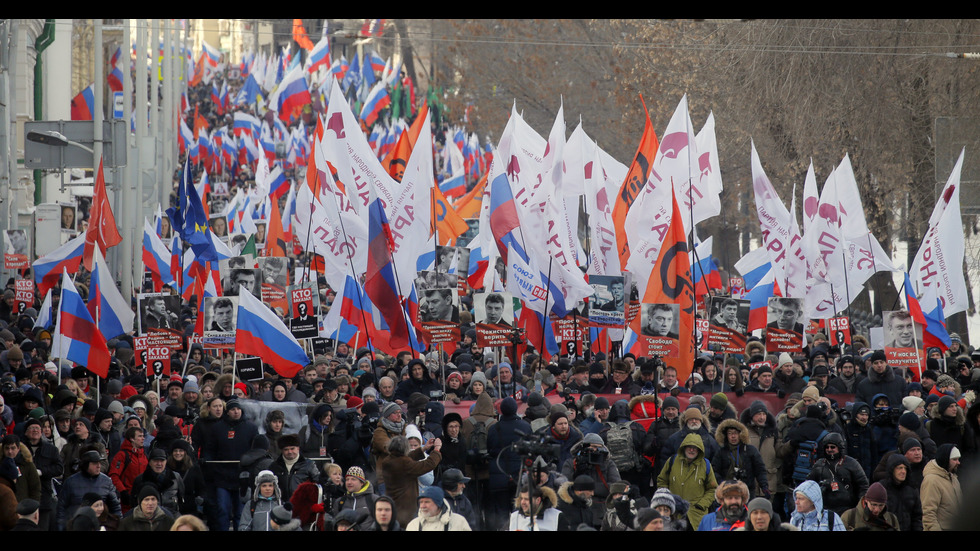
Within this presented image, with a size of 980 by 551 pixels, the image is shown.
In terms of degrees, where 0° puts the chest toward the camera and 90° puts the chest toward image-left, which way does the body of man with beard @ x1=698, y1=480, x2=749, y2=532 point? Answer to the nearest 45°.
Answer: approximately 0°
